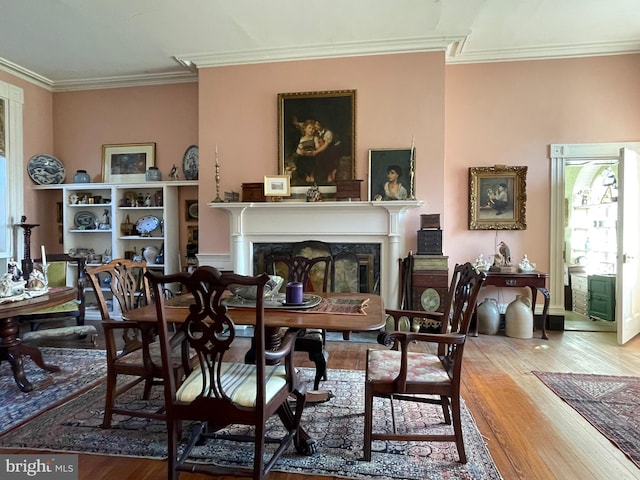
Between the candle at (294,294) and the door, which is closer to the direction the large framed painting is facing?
the candle

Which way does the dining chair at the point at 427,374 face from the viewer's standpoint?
to the viewer's left

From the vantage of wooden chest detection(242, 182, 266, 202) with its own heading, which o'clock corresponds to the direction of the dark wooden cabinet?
The dark wooden cabinet is roughly at 9 o'clock from the wooden chest.

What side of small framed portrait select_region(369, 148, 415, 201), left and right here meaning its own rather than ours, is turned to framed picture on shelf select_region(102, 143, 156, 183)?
right

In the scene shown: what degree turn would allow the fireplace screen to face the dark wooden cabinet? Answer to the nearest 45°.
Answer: approximately 90° to its left

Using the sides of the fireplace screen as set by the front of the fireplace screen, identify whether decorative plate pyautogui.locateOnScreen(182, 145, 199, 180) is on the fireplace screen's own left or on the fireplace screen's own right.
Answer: on the fireplace screen's own right

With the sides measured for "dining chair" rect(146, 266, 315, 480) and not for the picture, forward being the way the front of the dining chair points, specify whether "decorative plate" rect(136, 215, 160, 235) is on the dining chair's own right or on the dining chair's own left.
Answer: on the dining chair's own left

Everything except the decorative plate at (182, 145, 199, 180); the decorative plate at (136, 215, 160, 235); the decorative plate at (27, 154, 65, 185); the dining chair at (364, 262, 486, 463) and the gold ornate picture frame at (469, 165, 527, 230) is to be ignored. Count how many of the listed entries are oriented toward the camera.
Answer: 4

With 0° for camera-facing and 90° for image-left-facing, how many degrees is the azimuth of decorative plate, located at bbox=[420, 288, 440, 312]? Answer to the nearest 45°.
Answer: approximately 0°

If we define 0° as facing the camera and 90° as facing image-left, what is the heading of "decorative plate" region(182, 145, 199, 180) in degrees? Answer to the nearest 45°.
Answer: approximately 0°

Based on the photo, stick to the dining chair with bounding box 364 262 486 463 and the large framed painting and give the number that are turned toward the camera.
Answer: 1
